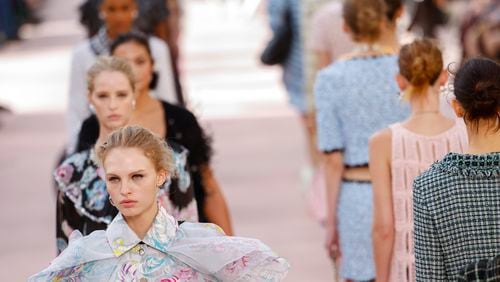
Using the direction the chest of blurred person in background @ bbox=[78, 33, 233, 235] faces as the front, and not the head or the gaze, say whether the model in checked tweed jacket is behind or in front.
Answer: in front

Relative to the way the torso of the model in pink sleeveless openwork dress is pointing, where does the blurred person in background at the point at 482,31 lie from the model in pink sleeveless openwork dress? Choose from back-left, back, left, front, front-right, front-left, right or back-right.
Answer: front

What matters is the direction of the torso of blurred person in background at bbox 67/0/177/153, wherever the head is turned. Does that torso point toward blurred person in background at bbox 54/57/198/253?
yes

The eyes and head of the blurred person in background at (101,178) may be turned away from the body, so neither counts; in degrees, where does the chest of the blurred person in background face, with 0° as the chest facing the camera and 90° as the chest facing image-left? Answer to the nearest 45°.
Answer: approximately 0°

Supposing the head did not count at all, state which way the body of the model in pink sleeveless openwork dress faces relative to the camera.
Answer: away from the camera

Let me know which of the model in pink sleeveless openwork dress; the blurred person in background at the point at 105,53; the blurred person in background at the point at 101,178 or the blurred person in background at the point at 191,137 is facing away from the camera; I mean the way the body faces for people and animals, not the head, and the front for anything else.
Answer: the model in pink sleeveless openwork dress

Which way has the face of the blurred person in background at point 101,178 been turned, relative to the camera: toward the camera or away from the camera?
toward the camera

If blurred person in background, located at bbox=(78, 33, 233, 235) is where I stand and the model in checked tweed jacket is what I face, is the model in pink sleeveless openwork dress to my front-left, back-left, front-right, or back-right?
front-left

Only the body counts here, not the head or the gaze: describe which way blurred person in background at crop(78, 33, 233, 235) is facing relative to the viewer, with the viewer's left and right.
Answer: facing the viewer

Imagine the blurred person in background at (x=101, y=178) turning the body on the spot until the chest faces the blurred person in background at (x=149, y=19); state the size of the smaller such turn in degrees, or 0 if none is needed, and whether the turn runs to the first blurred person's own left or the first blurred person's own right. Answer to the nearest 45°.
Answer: approximately 180°

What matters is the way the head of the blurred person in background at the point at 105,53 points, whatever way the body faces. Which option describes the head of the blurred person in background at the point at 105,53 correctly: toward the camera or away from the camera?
toward the camera

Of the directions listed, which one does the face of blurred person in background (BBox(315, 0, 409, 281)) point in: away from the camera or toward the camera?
away from the camera

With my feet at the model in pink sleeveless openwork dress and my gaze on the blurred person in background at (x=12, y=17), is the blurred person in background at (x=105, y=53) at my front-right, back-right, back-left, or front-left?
front-left

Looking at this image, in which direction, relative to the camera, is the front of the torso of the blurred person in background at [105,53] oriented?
toward the camera

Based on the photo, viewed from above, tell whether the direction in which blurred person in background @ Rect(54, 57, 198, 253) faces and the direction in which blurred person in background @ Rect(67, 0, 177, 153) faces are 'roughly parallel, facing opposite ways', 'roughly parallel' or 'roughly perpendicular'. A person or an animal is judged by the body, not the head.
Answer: roughly parallel

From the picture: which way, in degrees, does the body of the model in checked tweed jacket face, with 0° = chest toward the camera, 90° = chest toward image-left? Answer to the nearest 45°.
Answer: approximately 180°
